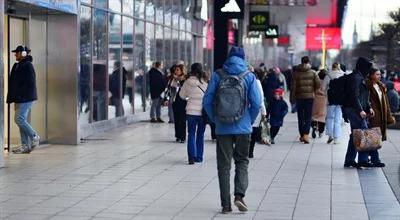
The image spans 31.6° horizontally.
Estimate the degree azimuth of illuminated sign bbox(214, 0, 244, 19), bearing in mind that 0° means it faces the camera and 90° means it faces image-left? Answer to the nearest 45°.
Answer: approximately 0°

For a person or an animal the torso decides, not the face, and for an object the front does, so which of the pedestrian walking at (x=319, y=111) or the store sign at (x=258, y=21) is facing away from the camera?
the pedestrian walking

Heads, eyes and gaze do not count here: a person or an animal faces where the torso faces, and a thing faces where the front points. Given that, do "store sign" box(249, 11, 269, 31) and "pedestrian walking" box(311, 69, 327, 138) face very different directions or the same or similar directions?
very different directions

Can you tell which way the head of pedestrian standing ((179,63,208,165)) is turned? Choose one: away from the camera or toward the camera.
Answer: away from the camera

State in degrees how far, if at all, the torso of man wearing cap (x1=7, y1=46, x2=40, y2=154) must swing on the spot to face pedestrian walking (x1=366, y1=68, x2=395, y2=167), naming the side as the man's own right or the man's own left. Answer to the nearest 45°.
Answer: approximately 135° to the man's own left

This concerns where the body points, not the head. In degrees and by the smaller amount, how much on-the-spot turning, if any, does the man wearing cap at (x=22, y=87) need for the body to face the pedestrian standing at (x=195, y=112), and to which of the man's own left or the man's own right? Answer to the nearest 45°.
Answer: approximately 135° to the man's own left

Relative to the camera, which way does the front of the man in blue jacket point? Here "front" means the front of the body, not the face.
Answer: away from the camera

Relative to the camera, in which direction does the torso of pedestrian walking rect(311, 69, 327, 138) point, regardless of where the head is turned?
away from the camera
